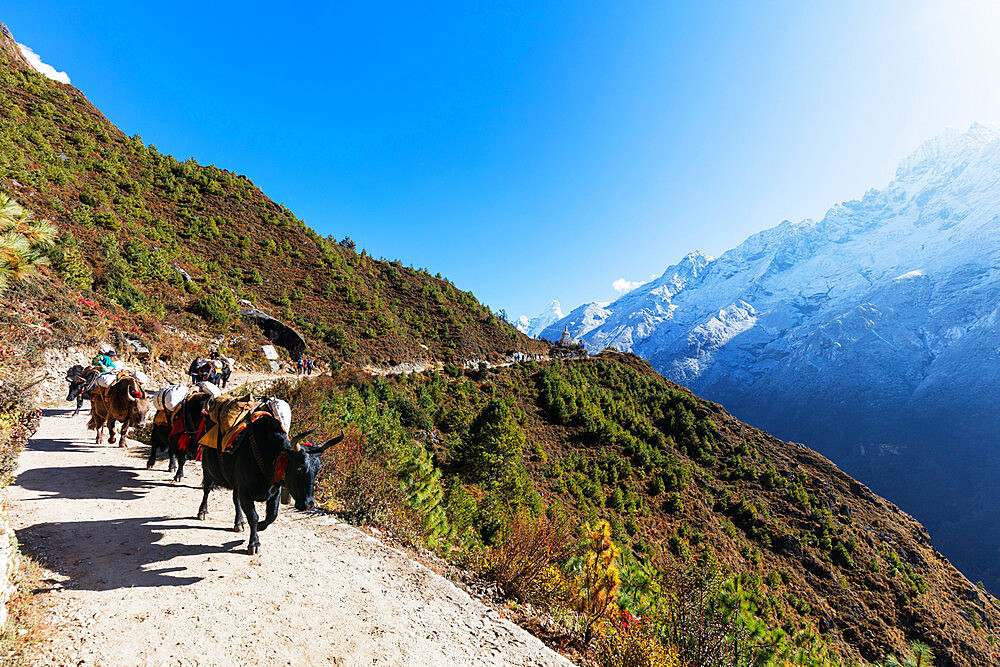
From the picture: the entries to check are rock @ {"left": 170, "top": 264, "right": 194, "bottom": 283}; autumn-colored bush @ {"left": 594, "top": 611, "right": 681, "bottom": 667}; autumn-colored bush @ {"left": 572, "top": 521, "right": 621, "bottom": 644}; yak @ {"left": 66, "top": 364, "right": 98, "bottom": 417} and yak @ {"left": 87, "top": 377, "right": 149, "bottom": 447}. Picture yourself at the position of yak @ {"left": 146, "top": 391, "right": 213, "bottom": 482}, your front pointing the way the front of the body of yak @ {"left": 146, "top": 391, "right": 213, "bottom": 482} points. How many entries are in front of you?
2

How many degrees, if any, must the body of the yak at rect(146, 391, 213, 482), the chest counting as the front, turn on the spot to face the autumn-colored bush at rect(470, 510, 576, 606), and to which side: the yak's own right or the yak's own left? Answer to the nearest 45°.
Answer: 0° — it already faces it

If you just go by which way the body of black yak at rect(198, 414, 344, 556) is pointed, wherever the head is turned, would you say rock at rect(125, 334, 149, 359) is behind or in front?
behind

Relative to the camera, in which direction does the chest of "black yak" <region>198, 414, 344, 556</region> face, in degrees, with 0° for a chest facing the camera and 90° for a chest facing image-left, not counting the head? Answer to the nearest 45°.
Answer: approximately 315°

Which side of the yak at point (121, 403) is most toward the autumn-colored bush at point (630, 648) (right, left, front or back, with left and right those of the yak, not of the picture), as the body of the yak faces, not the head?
front

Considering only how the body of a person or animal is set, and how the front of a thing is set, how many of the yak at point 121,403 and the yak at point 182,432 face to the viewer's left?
0

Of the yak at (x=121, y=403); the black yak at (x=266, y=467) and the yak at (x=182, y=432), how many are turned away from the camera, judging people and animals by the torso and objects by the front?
0

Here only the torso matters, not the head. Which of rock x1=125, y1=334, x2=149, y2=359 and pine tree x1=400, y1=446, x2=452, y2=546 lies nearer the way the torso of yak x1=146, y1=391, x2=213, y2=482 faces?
the pine tree

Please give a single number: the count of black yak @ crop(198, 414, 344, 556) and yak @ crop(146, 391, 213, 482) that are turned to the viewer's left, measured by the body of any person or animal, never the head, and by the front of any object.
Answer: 0

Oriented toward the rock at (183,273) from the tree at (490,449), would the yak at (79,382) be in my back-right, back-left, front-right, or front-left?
front-left
